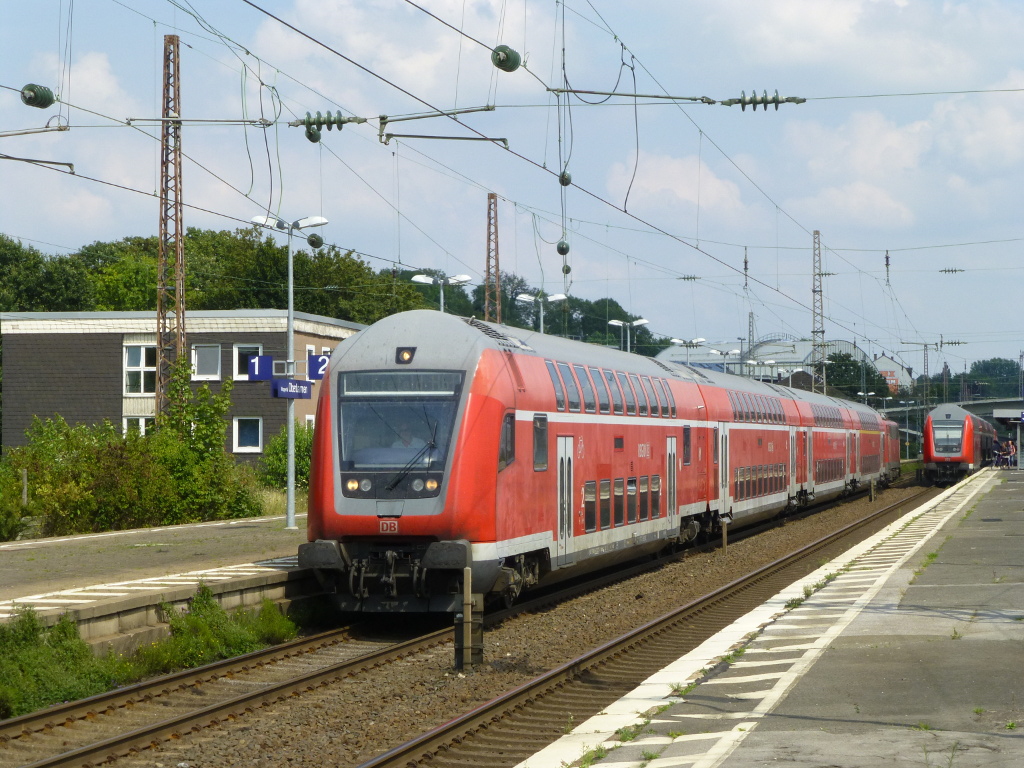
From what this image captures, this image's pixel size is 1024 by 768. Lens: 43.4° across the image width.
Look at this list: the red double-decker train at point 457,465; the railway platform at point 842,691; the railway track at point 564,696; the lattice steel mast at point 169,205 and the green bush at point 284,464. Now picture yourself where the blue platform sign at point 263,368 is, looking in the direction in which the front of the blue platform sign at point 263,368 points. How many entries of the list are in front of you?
3

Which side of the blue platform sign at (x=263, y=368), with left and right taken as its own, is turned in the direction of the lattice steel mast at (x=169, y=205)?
back

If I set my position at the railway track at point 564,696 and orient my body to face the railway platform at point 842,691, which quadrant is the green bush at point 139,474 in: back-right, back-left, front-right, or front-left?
back-left

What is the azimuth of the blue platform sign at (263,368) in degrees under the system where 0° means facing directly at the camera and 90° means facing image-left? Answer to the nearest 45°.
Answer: approximately 0°

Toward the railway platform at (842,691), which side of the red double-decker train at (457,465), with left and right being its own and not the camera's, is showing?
left

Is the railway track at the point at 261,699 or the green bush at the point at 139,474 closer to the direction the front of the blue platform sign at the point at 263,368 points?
the railway track

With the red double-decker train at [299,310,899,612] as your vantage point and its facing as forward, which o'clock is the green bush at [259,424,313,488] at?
The green bush is roughly at 4 o'clock from the red double-decker train.

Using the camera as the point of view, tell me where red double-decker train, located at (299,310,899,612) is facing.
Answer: facing the viewer and to the left of the viewer

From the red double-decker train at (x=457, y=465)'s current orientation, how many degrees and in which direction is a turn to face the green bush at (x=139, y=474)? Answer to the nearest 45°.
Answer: approximately 90° to its right

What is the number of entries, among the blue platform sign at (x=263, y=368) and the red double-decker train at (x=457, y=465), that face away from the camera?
0
